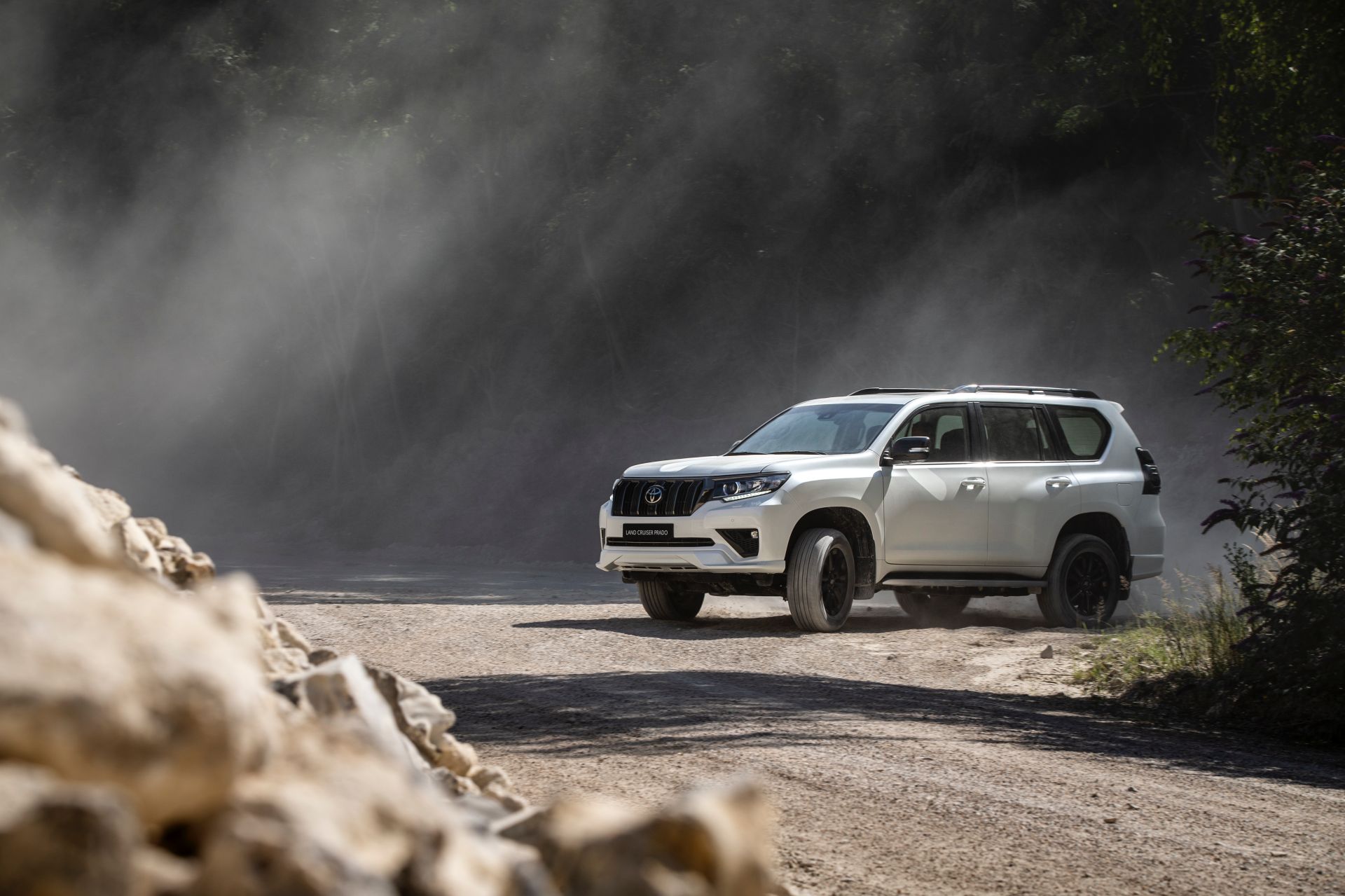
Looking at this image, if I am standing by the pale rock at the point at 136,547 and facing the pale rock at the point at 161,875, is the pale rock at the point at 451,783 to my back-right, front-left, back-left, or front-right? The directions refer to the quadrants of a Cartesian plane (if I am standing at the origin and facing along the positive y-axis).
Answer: front-left

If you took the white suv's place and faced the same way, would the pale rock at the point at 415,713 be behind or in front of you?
in front

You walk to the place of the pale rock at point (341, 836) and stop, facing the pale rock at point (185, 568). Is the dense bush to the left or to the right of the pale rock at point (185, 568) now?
right

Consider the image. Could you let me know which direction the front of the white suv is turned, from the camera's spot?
facing the viewer and to the left of the viewer

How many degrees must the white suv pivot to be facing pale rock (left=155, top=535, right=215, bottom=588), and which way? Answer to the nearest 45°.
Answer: approximately 45° to its left

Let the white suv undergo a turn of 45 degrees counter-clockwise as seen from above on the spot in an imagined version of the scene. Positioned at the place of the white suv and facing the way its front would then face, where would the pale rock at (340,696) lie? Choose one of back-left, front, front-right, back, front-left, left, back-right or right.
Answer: front

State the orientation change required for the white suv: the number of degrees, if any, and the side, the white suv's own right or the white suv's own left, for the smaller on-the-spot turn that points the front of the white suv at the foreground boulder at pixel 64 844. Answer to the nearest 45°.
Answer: approximately 45° to the white suv's own left

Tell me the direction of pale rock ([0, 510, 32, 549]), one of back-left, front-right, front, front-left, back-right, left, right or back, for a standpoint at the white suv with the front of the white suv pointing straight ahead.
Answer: front-left

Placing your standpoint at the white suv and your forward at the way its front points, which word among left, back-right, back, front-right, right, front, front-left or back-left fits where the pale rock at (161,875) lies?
front-left

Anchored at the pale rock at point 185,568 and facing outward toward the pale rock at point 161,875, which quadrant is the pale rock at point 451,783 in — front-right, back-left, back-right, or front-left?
front-left

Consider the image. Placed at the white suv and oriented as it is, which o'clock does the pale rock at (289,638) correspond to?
The pale rock is roughly at 11 o'clock from the white suv.

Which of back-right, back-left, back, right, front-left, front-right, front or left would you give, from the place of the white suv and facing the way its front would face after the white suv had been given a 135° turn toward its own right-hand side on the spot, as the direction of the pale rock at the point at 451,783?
back

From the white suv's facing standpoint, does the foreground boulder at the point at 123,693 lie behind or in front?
in front
